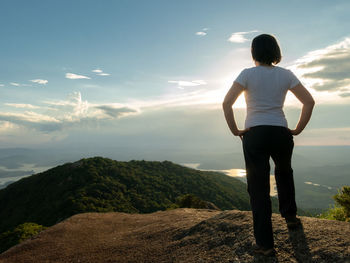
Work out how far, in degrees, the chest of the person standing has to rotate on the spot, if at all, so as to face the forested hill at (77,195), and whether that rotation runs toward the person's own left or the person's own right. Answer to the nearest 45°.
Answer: approximately 45° to the person's own left

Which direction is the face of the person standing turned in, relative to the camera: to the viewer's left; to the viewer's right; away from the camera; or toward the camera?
away from the camera

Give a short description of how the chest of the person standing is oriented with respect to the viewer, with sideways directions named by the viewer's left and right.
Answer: facing away from the viewer

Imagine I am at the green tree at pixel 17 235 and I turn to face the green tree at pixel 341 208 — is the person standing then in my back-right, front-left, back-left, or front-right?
front-right

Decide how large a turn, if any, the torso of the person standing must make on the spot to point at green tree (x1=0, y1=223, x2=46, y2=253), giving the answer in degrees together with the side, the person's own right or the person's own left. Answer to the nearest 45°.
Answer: approximately 45° to the person's own left

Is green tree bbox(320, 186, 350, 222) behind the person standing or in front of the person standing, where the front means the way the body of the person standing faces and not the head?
in front
